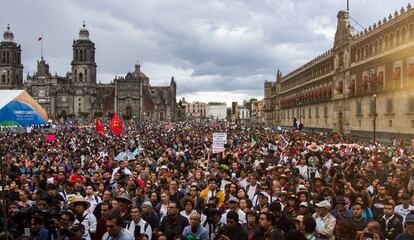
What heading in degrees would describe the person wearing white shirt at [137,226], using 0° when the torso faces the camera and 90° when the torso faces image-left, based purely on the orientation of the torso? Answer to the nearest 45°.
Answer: approximately 0°

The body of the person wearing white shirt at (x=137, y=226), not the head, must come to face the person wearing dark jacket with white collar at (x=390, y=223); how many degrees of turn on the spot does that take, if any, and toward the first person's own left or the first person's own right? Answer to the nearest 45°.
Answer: approximately 90° to the first person's own left

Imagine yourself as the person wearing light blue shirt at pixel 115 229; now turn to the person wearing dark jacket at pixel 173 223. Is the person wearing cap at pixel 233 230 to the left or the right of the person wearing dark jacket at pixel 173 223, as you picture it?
right

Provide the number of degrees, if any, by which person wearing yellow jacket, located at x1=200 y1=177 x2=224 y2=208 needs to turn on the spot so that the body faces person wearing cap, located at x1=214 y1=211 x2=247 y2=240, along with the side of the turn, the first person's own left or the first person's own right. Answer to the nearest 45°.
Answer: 0° — they already face them

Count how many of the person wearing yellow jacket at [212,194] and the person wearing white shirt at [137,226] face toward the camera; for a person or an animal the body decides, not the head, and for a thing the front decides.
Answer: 2

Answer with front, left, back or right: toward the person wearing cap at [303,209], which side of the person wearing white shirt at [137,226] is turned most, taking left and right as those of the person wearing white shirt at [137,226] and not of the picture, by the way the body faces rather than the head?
left

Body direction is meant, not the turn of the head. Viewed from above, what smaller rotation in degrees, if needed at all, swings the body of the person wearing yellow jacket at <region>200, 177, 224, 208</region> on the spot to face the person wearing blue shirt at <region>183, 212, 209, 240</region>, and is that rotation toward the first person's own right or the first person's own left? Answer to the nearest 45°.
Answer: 0° — they already face them

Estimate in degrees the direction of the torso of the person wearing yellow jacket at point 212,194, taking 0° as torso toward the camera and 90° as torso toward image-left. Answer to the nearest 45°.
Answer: approximately 0°
